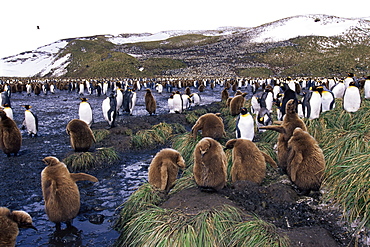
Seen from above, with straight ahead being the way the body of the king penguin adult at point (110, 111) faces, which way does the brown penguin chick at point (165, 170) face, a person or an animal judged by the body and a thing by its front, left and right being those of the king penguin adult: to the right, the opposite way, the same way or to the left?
the opposite way

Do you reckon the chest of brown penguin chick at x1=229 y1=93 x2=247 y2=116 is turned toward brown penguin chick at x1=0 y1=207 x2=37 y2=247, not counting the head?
no

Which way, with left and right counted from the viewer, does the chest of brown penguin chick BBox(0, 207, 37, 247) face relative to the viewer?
facing to the right of the viewer

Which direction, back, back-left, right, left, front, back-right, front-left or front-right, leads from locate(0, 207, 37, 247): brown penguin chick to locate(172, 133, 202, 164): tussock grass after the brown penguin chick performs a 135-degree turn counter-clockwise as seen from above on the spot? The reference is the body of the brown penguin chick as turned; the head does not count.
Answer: right

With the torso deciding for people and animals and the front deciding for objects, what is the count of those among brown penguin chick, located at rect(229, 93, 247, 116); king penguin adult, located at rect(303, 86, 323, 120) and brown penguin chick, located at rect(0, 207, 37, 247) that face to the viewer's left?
0

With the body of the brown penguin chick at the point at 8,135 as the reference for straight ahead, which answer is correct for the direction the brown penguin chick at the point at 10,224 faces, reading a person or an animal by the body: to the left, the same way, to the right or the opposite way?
the opposite way

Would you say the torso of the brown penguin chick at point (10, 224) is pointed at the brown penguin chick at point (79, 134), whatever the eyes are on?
no
